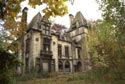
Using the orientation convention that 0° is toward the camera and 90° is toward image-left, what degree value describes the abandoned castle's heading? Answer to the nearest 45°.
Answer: approximately 315°

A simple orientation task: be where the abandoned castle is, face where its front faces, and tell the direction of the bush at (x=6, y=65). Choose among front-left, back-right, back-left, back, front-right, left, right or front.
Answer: front-right
